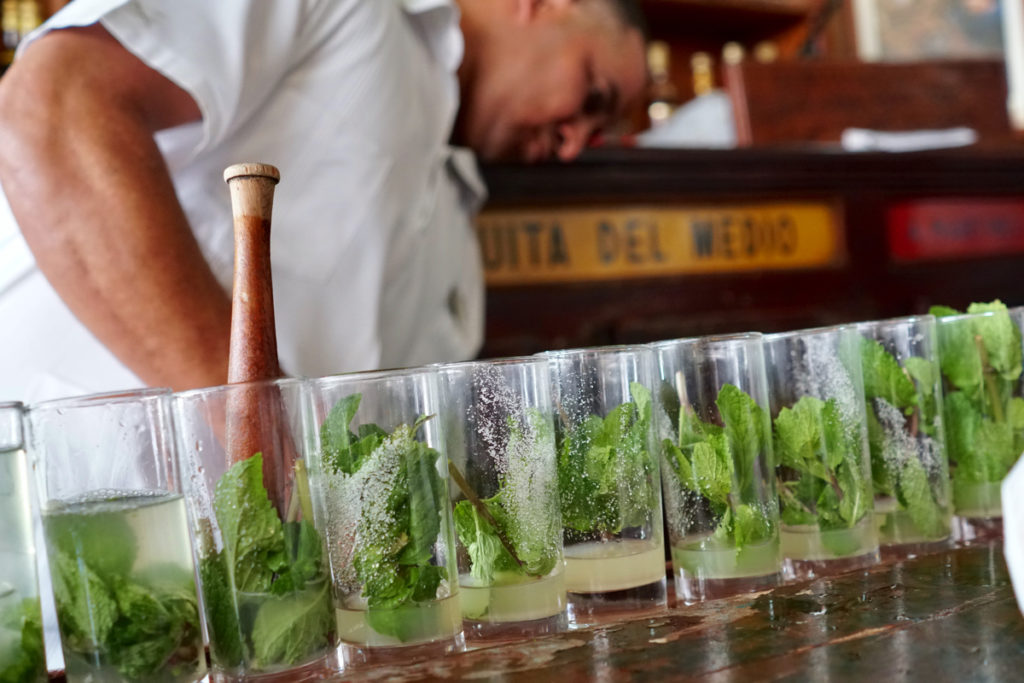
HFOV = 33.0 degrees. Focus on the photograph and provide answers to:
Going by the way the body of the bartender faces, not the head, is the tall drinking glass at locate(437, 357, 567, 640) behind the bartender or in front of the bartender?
in front

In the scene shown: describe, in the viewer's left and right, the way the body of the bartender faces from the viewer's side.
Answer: facing the viewer and to the right of the viewer

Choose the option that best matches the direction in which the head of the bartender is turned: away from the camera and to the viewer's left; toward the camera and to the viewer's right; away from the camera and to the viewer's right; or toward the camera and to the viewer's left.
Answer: toward the camera and to the viewer's right

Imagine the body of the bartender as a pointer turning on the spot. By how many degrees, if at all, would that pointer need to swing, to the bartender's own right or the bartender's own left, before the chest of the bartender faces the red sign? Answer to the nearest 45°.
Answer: approximately 90° to the bartender's own left

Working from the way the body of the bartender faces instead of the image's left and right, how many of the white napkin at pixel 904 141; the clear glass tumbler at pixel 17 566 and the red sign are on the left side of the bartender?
2

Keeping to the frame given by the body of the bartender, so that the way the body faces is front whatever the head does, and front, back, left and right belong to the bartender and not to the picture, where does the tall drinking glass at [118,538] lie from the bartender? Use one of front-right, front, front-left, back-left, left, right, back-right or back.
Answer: front-right
